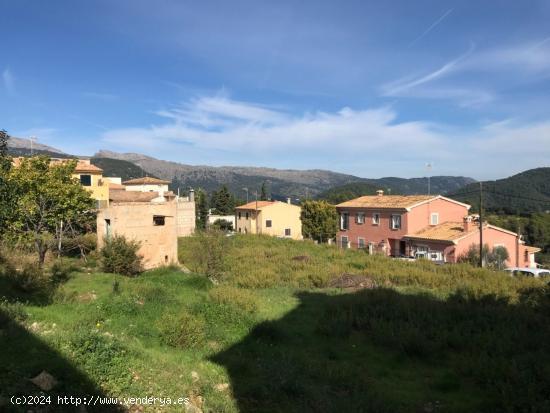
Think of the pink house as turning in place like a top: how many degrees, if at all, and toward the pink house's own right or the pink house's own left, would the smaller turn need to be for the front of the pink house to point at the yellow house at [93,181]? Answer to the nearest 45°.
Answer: approximately 45° to the pink house's own right

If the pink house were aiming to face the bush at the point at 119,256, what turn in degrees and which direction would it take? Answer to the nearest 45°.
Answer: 0° — it already faces it

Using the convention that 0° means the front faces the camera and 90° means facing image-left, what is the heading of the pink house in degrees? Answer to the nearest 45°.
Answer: approximately 45°

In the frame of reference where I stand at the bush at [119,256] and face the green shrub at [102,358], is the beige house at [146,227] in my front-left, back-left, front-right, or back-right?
back-left

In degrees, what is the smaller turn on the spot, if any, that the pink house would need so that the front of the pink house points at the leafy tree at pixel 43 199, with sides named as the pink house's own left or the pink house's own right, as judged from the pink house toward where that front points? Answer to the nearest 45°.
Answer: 0° — it already faces it

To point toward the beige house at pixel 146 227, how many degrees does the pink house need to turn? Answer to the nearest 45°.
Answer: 0° — it already faces it
